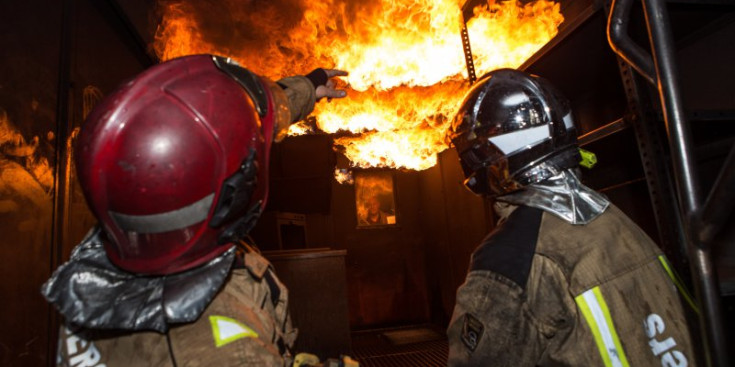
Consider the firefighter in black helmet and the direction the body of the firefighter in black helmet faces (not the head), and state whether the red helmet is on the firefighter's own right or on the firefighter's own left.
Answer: on the firefighter's own left

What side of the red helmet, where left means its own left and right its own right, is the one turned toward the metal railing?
right

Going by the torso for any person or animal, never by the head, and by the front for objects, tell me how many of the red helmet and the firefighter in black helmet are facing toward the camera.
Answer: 0

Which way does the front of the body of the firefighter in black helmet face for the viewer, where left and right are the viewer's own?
facing away from the viewer and to the left of the viewer

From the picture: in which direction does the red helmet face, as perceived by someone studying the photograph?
facing away from the viewer and to the right of the viewer

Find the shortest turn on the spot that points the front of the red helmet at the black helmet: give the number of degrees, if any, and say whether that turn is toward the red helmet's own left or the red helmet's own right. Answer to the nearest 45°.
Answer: approximately 45° to the red helmet's own right

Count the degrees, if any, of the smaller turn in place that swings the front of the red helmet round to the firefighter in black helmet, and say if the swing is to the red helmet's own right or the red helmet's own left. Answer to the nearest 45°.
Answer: approximately 45° to the red helmet's own right
